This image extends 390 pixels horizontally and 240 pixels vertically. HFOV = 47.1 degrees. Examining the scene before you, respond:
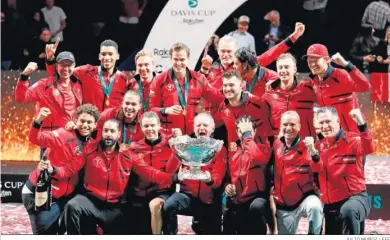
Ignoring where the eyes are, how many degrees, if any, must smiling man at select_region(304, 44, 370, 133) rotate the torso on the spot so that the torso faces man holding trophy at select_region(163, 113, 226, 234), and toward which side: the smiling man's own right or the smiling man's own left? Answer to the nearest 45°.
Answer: approximately 45° to the smiling man's own right

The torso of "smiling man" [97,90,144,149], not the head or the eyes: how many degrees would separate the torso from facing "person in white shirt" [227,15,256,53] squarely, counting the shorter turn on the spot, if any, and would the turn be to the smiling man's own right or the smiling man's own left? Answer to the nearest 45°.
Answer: approximately 90° to the smiling man's own left

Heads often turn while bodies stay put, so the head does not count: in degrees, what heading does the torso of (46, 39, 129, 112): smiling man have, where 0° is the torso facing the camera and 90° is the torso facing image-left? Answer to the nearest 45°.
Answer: approximately 0°
